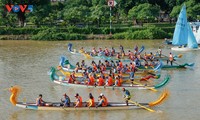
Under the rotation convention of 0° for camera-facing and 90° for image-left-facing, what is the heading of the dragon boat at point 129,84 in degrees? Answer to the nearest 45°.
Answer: approximately 90°
